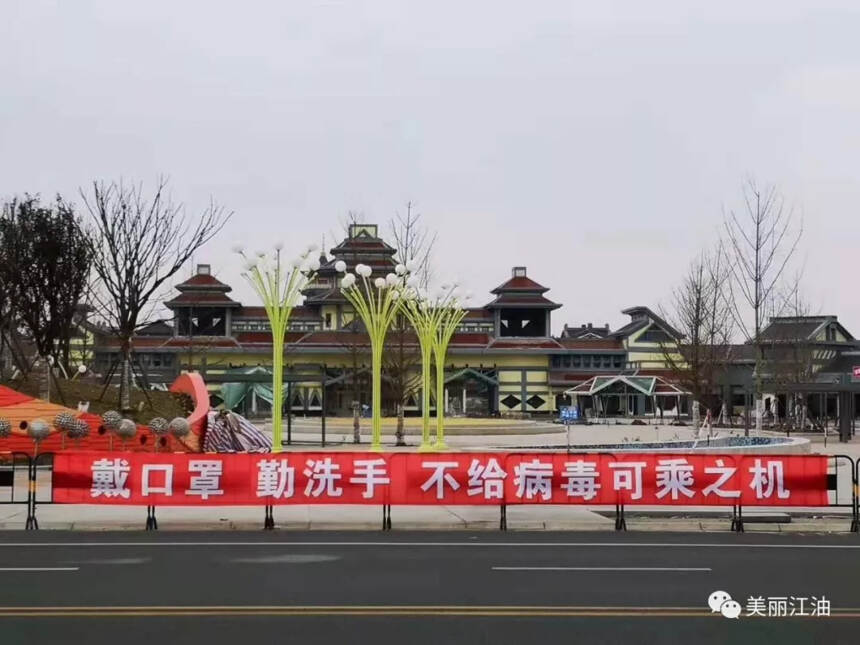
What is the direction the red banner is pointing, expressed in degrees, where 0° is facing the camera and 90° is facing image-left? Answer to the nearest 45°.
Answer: approximately 0°

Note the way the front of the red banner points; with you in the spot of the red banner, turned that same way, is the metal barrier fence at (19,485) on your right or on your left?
on your right
